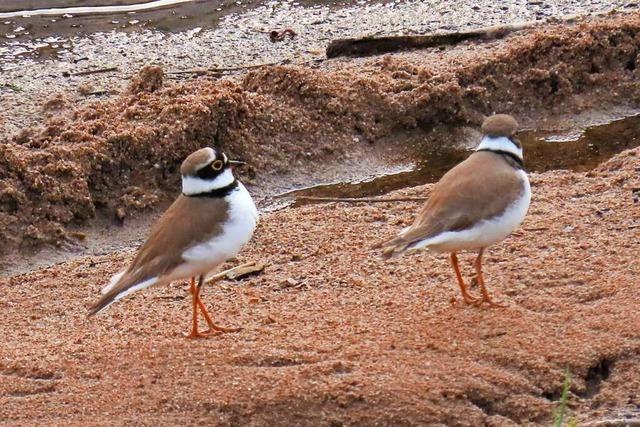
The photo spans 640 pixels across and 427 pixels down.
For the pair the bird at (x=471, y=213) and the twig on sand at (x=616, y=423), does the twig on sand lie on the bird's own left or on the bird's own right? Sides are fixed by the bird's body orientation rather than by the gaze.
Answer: on the bird's own right

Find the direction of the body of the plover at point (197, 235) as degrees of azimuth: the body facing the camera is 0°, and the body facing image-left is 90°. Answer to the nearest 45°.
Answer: approximately 270°

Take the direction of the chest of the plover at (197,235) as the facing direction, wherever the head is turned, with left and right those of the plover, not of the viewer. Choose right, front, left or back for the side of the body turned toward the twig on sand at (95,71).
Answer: left

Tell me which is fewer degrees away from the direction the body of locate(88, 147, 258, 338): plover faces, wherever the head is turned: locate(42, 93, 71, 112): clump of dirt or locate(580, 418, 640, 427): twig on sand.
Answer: the twig on sand

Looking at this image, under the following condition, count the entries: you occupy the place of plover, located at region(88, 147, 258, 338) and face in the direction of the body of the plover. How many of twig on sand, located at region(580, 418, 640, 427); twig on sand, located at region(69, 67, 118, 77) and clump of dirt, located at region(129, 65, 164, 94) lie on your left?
2

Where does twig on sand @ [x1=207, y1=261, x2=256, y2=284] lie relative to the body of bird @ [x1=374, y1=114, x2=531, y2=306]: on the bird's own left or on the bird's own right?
on the bird's own left

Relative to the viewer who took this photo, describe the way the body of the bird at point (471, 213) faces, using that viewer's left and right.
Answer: facing away from the viewer and to the right of the viewer

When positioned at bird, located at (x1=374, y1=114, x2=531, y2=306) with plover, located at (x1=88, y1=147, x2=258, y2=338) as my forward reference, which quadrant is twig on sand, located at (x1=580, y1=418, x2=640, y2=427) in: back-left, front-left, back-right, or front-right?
back-left

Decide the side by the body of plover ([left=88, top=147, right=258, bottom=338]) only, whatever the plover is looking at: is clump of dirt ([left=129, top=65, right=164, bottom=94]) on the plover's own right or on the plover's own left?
on the plover's own left

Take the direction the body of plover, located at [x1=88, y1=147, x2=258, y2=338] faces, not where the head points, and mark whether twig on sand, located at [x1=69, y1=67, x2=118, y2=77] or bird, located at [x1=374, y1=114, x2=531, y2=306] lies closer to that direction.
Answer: the bird

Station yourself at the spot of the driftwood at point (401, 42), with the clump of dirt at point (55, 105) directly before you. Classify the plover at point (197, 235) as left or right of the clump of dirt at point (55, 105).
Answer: left

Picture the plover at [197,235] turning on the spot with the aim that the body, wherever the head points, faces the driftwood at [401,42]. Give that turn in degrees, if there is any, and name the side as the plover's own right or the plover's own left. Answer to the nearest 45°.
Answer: approximately 45° to the plover's own left

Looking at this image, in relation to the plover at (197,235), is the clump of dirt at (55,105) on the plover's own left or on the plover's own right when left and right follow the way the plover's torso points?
on the plover's own left
